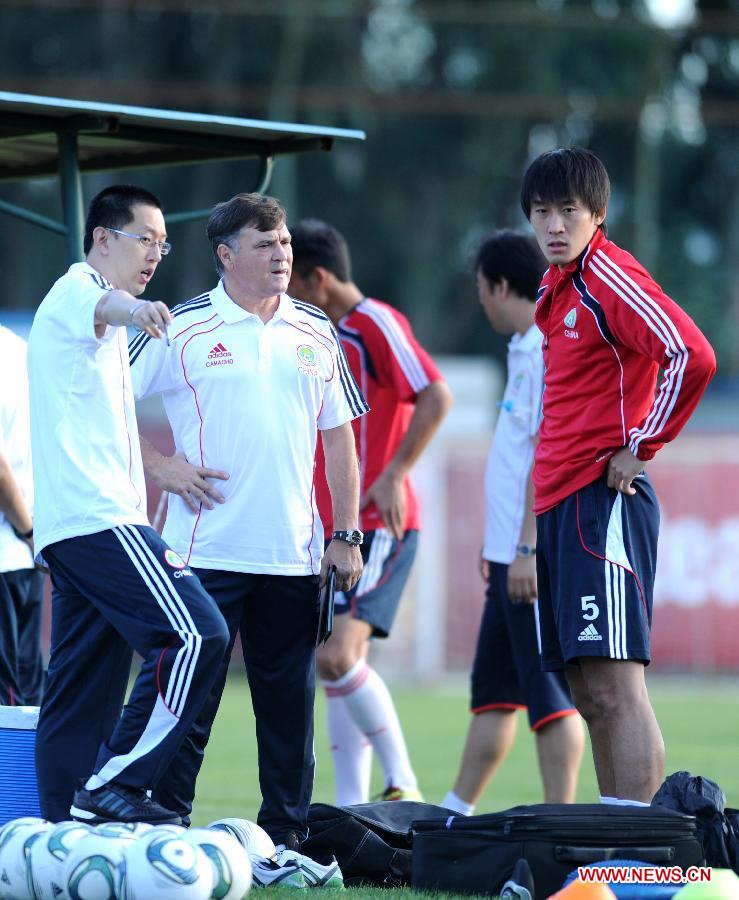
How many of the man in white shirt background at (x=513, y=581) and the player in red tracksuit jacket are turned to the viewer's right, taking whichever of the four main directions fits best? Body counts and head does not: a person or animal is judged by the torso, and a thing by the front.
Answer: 0

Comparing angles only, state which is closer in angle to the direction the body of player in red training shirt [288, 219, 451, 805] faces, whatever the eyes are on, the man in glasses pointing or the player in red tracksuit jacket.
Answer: the man in glasses pointing

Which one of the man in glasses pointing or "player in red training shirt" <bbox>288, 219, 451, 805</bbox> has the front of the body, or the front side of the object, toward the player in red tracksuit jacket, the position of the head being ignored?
the man in glasses pointing

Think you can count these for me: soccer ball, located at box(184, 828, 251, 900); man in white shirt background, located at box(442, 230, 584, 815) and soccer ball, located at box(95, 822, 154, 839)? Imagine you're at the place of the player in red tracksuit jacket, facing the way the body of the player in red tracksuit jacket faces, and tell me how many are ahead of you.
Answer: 2

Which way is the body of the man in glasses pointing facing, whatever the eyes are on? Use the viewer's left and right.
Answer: facing to the right of the viewer

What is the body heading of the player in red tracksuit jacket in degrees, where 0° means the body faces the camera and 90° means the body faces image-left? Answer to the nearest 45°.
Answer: approximately 45°

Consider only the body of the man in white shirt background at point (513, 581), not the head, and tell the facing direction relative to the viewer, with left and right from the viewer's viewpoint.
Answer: facing to the left of the viewer

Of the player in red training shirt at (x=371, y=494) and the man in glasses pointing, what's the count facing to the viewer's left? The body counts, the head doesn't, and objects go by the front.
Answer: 1

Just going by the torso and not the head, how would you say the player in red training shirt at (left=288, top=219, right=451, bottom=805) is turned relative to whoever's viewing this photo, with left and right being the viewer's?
facing to the left of the viewer
